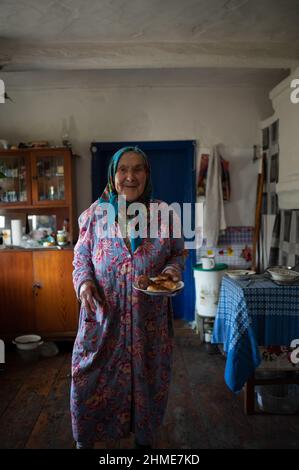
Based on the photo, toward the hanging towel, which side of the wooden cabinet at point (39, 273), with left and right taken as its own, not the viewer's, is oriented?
left

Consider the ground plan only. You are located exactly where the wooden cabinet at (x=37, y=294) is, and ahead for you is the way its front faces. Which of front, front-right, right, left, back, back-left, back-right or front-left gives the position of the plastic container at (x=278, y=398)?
front-left

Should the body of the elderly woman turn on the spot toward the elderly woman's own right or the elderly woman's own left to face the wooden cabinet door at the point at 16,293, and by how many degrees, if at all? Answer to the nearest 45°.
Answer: approximately 135° to the elderly woman's own right

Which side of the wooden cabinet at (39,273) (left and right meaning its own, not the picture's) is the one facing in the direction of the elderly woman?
front

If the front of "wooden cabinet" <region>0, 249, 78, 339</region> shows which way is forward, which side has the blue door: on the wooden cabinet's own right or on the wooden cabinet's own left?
on the wooden cabinet's own left

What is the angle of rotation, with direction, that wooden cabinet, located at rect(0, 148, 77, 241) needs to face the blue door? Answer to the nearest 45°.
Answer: approximately 90° to its left

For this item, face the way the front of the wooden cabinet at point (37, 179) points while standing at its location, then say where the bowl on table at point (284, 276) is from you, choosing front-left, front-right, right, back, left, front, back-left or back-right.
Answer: front-left
